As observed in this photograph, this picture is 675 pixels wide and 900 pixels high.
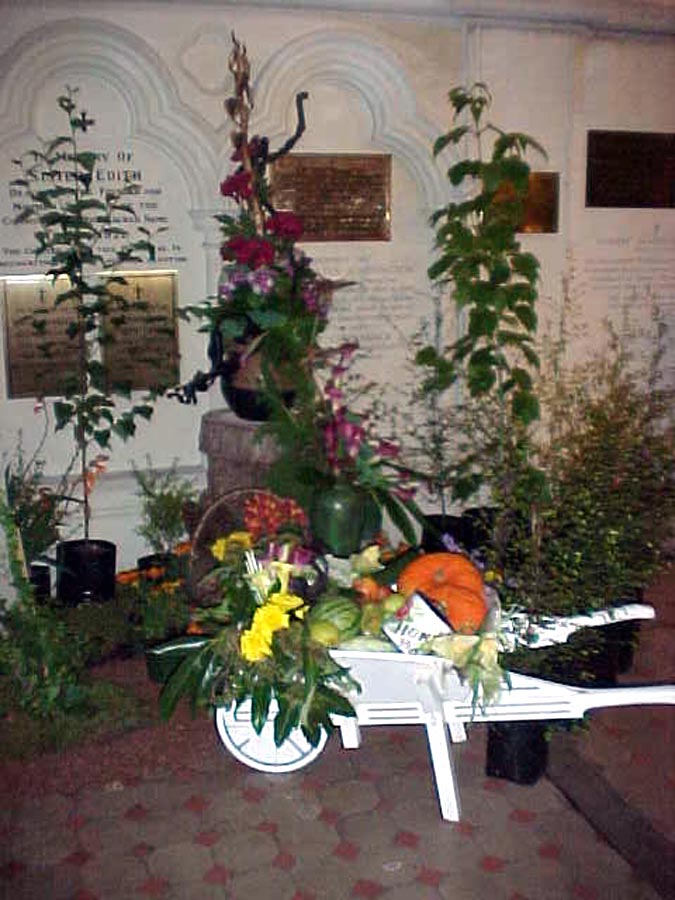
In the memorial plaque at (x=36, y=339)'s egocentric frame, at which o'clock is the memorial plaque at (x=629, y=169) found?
the memorial plaque at (x=629, y=169) is roughly at 9 o'clock from the memorial plaque at (x=36, y=339).

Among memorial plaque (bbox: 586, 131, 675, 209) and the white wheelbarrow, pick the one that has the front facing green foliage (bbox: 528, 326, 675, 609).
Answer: the memorial plaque

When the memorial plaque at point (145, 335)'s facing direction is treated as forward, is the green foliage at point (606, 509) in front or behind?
in front

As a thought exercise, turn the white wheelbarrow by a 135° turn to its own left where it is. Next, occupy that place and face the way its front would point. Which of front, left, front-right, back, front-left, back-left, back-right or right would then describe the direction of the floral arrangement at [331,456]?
back

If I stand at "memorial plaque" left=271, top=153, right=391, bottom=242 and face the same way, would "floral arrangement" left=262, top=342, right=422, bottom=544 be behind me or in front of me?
in front

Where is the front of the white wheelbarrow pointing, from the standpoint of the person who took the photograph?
facing to the left of the viewer

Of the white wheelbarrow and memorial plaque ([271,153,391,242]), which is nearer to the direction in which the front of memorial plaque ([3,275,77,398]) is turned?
the white wheelbarrow

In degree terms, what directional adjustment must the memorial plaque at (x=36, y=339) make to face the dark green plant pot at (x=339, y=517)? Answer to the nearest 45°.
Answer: approximately 45° to its left

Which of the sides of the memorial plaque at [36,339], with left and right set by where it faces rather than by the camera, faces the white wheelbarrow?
front

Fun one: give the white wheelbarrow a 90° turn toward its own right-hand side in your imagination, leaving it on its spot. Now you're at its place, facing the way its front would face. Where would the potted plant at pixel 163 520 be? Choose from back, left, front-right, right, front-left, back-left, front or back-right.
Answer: front-left

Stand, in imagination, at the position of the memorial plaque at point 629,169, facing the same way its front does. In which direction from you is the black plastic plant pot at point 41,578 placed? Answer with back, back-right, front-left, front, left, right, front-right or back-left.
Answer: front-right

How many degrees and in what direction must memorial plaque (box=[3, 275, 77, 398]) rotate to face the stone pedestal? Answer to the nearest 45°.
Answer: approximately 45° to its left

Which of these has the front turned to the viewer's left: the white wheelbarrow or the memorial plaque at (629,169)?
the white wheelbarrow

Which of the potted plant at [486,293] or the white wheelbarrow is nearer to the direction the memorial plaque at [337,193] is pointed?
the white wheelbarrow

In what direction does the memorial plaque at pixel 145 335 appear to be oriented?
toward the camera

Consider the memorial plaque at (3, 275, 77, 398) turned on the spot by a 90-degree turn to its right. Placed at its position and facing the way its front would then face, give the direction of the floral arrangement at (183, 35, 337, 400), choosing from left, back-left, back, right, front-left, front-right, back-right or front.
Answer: back-left

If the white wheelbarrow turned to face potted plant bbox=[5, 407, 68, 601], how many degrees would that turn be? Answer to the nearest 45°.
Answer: approximately 45° to its right

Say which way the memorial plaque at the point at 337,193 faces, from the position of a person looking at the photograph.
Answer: facing the viewer
